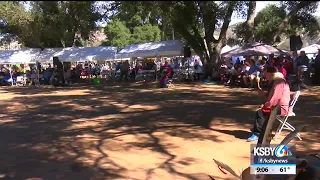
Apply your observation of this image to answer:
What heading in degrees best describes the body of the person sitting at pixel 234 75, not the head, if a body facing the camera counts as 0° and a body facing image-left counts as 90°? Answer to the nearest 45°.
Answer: approximately 90°

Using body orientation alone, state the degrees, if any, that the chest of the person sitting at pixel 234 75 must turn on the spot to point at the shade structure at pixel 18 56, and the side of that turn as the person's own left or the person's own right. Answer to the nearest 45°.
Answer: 0° — they already face it

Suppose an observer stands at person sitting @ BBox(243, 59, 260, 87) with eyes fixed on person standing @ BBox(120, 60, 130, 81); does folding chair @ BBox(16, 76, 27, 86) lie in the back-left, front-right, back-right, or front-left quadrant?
front-left

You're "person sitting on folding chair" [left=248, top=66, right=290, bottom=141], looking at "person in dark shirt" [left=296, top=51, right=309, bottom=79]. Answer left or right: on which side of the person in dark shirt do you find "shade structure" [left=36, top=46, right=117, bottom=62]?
left

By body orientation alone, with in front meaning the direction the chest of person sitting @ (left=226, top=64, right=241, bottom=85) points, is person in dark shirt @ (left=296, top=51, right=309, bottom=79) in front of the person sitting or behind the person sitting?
behind

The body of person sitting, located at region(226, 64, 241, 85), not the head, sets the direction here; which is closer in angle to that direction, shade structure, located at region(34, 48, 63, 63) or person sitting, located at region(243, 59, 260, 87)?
the shade structure

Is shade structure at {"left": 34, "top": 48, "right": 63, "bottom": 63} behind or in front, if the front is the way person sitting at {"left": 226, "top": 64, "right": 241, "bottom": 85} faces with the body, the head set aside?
in front
